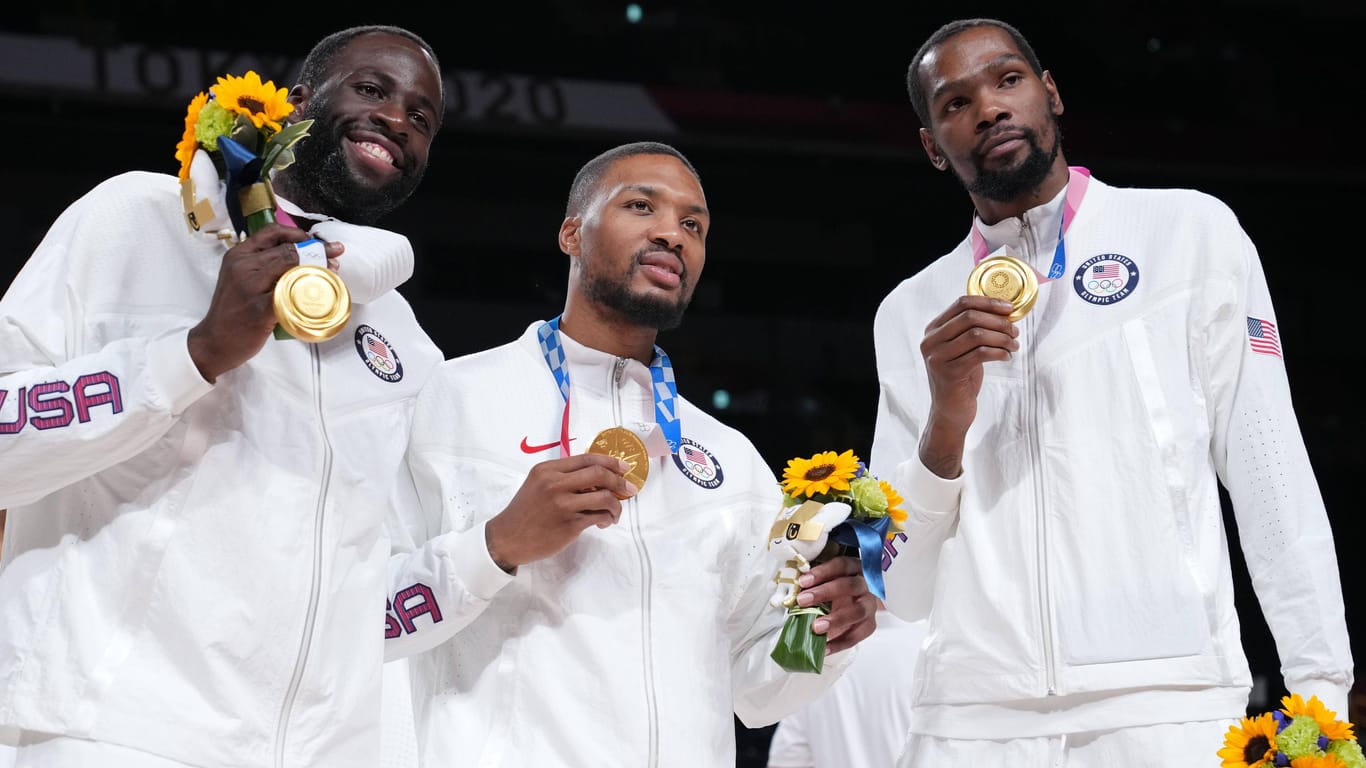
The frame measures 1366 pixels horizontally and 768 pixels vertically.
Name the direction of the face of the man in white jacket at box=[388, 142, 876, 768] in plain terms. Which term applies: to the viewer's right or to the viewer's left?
to the viewer's right

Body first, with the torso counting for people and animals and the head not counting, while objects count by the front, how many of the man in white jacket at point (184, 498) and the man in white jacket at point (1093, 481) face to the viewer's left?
0

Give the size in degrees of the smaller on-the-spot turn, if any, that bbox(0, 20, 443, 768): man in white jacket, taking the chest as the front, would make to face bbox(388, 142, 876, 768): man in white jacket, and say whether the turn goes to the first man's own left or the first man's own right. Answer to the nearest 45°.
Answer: approximately 90° to the first man's own left

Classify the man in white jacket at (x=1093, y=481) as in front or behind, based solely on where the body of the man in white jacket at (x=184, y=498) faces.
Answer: in front

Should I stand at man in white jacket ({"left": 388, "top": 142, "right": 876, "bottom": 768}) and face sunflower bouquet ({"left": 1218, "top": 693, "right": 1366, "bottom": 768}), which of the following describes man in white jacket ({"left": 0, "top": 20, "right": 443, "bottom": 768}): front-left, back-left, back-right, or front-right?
back-right

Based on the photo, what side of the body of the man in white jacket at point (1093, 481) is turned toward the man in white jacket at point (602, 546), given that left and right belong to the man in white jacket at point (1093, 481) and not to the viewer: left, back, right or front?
right

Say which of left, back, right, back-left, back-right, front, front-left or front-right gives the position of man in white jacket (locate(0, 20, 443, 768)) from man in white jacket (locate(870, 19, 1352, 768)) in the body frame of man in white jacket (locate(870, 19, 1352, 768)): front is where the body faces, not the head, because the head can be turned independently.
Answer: front-right

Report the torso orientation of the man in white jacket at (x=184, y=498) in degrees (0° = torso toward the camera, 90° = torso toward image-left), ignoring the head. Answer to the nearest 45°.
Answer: approximately 315°

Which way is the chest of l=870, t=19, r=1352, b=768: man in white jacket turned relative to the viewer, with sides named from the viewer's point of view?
facing the viewer

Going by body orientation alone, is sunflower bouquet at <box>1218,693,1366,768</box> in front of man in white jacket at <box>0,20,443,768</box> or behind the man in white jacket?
in front

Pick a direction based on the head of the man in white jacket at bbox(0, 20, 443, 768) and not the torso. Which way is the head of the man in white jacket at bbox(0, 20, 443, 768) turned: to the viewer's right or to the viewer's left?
to the viewer's right
